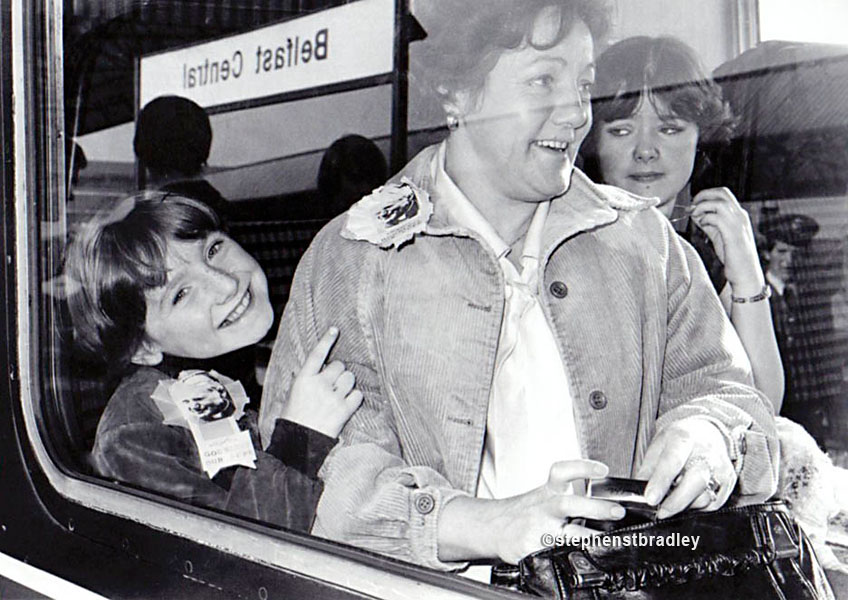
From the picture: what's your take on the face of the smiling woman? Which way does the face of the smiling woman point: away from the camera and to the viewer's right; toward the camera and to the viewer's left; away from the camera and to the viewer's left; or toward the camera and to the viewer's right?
toward the camera and to the viewer's right

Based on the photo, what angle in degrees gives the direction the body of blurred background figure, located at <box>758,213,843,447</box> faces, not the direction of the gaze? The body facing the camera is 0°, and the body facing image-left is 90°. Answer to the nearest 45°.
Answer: approximately 45°

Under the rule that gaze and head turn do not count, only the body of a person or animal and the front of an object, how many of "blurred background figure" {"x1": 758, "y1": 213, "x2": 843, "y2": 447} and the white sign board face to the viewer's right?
0

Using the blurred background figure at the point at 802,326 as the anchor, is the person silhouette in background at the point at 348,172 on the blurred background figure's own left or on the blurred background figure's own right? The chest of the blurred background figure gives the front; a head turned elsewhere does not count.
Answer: on the blurred background figure's own right
